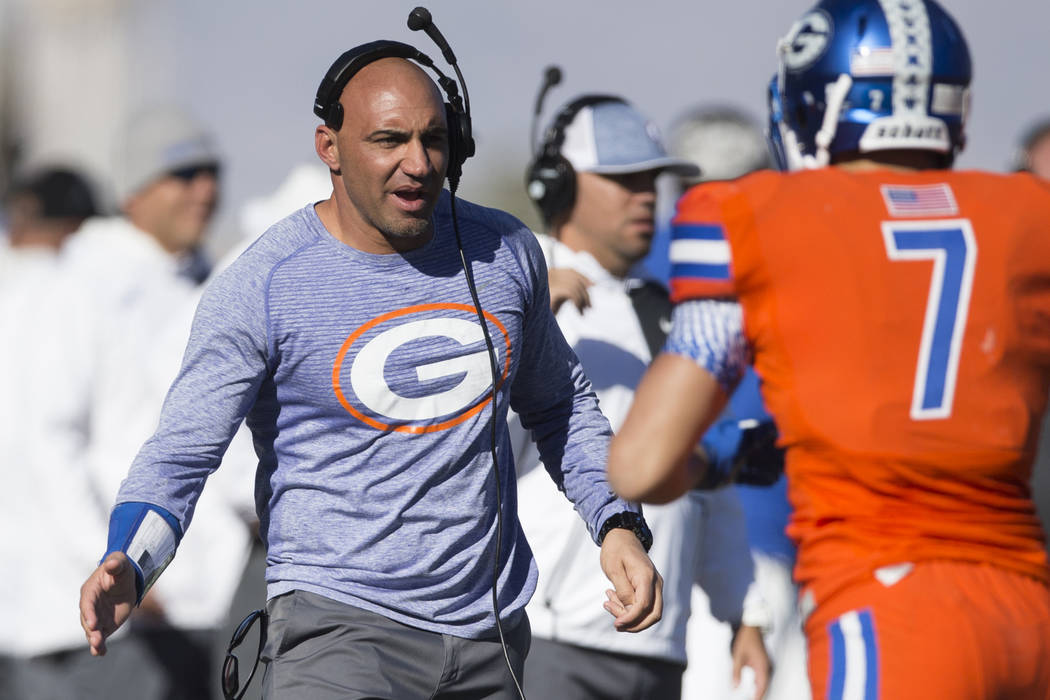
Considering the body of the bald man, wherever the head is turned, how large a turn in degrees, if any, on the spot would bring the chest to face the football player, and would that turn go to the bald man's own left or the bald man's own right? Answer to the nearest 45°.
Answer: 0° — they already face them

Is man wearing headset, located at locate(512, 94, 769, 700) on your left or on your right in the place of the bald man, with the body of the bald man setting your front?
on your left

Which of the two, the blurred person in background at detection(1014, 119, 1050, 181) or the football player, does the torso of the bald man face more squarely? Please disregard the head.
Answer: the football player

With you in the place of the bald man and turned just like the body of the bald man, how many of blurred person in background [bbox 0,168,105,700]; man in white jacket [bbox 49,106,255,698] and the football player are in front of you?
1

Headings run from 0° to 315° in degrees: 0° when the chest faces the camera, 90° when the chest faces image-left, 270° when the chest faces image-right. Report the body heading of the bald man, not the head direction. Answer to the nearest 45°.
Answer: approximately 315°

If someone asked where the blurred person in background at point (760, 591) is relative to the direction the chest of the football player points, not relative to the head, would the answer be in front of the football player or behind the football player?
in front

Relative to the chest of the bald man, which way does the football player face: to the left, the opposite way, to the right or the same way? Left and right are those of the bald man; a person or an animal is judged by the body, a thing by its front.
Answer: the opposite way

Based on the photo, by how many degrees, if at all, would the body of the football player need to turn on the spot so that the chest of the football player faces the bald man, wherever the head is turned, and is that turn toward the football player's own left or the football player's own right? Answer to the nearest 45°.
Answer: approximately 45° to the football player's own left

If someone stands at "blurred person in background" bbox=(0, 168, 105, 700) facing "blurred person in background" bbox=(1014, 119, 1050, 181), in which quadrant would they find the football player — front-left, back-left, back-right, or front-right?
front-right

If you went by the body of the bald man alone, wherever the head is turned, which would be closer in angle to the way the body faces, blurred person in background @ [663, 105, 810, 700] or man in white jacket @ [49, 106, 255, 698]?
the blurred person in background

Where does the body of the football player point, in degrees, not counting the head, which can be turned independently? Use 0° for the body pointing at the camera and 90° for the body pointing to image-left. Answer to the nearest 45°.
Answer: approximately 135°
